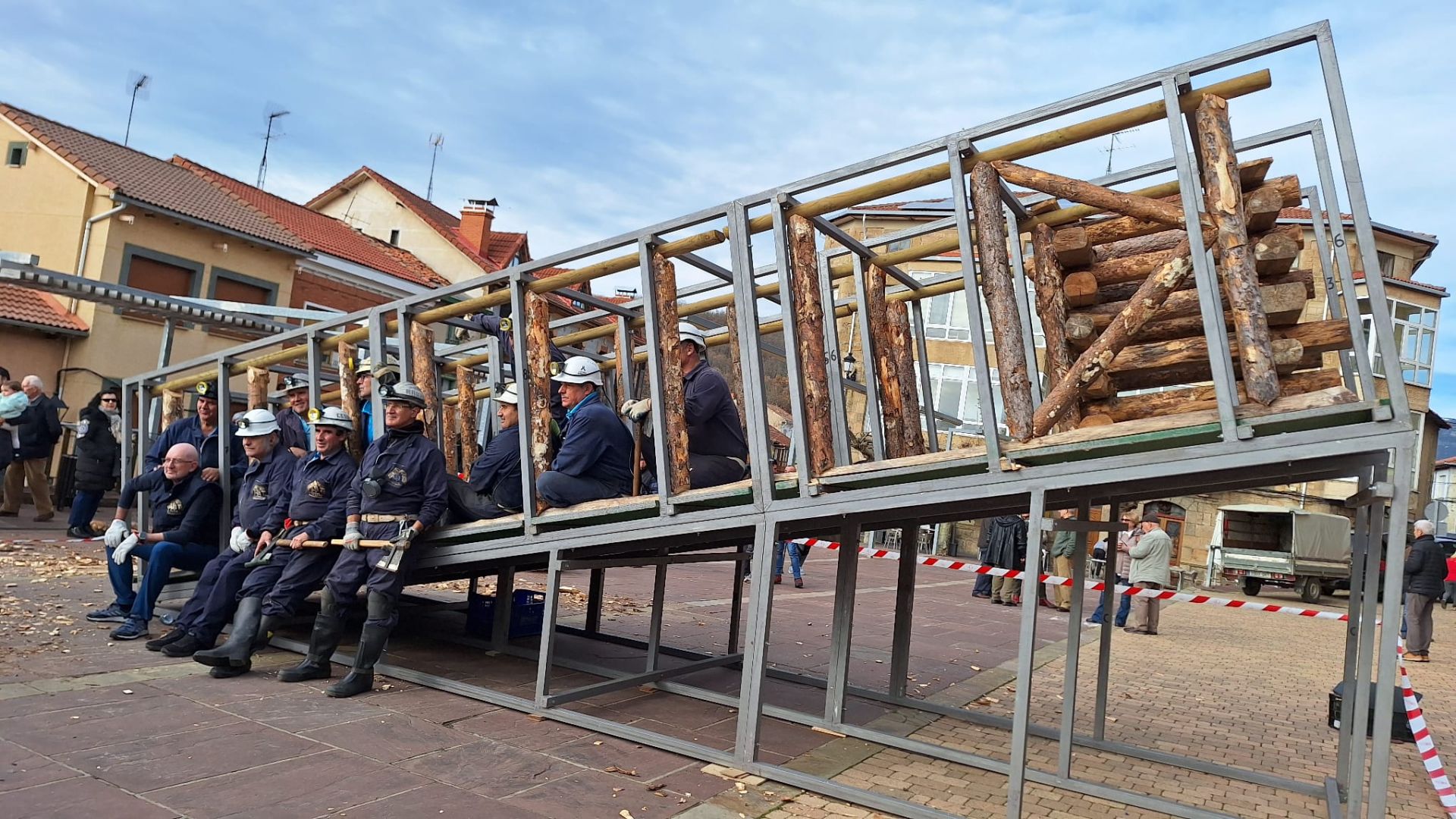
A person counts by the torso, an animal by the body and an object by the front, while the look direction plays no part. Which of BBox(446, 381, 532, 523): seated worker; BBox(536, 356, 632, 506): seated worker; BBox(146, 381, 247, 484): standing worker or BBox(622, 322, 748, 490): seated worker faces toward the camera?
BBox(146, 381, 247, 484): standing worker

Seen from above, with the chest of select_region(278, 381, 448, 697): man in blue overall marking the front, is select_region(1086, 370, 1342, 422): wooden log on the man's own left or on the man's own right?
on the man's own left

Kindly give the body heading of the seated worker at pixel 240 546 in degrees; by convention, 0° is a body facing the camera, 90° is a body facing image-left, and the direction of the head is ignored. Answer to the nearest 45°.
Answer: approximately 45°

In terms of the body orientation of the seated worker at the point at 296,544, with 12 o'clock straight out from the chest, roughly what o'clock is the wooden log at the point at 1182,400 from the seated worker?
The wooden log is roughly at 9 o'clock from the seated worker.

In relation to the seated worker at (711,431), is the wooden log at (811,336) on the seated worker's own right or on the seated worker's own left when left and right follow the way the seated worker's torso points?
on the seated worker's own left

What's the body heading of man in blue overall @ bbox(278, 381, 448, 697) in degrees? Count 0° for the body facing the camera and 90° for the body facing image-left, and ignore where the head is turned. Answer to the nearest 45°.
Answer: approximately 45°

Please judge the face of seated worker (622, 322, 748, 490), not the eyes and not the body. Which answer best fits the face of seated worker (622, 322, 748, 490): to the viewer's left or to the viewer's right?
to the viewer's left

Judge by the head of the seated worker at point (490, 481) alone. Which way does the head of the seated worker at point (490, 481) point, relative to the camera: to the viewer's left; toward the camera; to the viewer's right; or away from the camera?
to the viewer's left

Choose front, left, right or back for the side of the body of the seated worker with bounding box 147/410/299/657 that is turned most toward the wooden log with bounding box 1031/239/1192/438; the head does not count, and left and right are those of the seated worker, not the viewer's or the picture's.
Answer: left

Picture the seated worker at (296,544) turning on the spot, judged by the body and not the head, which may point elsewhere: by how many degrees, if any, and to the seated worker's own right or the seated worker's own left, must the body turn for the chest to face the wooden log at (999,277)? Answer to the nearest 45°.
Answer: approximately 90° to the seated worker's own left

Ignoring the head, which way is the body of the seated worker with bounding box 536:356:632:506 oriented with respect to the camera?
to the viewer's left

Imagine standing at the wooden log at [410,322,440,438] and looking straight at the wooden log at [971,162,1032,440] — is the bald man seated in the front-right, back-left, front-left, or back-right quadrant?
back-right
